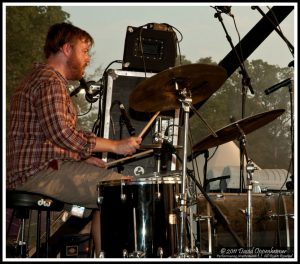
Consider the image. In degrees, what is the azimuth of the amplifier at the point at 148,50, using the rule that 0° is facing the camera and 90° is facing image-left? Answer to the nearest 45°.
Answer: approximately 180°

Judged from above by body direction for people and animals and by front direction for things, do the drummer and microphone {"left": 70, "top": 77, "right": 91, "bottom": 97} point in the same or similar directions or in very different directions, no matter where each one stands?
very different directions

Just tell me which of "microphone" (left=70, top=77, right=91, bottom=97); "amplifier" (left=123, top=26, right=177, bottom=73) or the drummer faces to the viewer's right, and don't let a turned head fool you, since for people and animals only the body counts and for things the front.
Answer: the drummer

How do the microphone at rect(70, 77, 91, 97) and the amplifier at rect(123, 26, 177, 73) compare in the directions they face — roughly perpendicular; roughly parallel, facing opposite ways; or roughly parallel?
roughly perpendicular

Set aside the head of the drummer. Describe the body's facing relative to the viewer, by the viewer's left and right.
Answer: facing to the right of the viewer

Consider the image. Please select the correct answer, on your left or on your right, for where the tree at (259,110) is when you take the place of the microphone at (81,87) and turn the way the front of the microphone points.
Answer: on your right

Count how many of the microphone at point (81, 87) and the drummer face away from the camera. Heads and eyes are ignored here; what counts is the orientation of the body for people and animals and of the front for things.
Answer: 0

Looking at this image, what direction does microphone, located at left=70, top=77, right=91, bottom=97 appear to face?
to the viewer's left

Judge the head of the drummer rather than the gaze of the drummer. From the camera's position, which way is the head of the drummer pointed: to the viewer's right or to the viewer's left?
to the viewer's right
